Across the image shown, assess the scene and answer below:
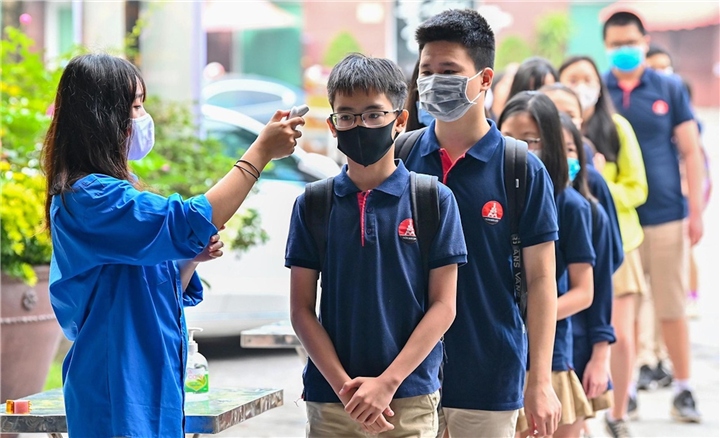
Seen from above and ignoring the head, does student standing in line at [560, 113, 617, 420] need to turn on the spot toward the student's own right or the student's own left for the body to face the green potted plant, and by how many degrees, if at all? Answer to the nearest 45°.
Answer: approximately 45° to the student's own right

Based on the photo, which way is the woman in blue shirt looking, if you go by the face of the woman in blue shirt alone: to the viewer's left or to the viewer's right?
to the viewer's right

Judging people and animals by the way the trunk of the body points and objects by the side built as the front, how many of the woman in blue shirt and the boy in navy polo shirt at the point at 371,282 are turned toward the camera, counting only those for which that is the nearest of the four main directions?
1

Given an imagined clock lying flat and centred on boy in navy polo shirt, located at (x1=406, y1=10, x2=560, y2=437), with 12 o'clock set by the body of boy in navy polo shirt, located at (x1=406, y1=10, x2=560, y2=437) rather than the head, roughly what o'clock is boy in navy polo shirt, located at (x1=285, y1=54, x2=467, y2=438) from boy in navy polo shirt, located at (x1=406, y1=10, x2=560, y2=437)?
boy in navy polo shirt, located at (x1=285, y1=54, x2=467, y2=438) is roughly at 12 o'clock from boy in navy polo shirt, located at (x1=406, y1=10, x2=560, y2=437).

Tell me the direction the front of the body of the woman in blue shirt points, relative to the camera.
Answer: to the viewer's right

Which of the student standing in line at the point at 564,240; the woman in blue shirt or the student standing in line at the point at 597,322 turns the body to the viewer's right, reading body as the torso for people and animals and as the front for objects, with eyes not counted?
the woman in blue shirt

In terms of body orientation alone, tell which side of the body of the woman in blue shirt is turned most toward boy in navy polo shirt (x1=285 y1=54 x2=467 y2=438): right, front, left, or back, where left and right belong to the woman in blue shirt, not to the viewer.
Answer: front

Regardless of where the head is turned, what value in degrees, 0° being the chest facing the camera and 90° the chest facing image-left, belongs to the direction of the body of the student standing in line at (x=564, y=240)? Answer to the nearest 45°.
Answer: approximately 45°
